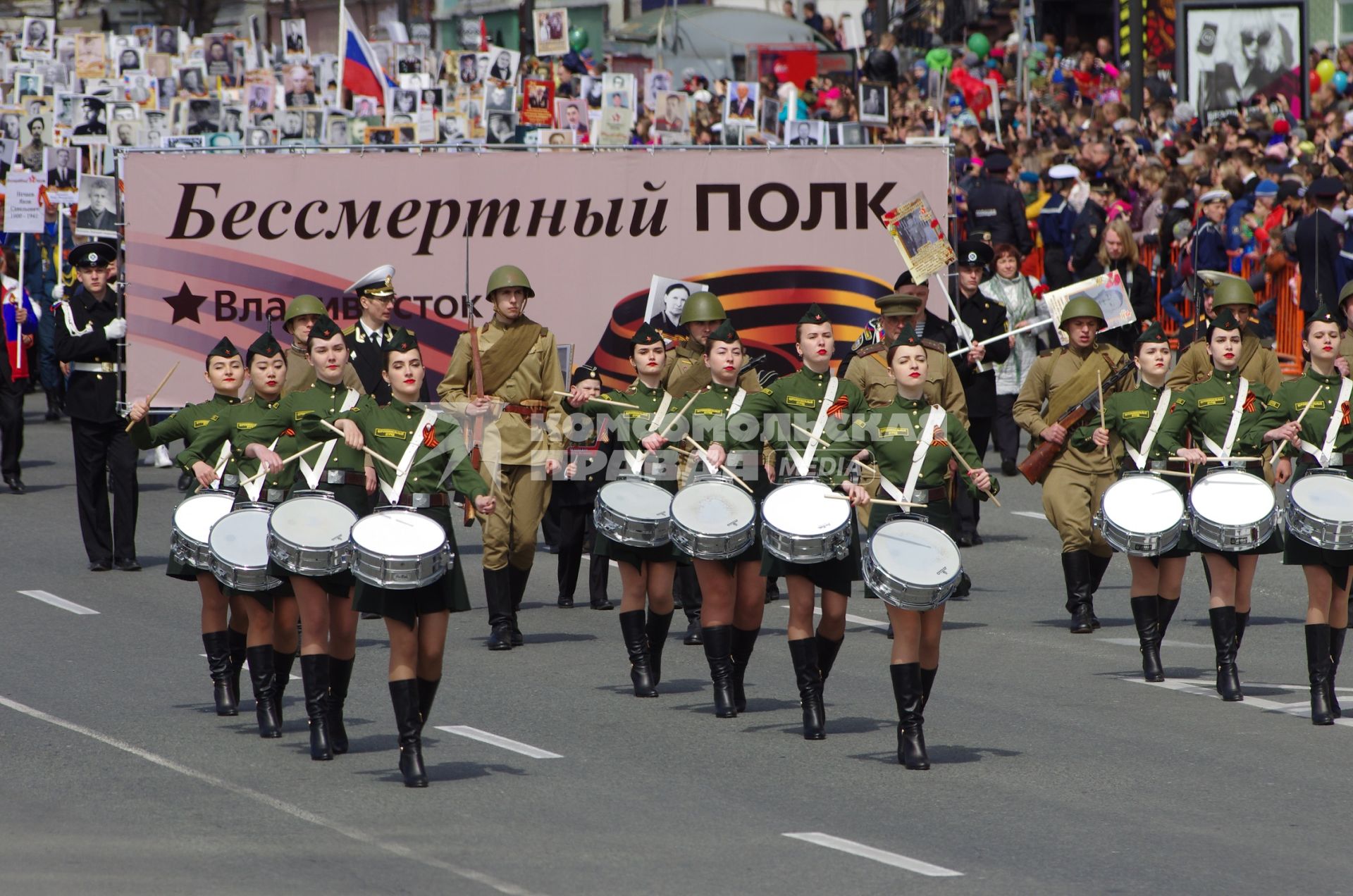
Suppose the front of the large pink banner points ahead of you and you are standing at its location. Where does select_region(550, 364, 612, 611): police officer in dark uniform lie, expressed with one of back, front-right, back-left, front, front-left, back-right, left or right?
front

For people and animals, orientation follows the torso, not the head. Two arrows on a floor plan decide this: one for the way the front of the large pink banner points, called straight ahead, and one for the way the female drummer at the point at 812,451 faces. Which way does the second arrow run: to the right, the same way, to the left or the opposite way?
the same way

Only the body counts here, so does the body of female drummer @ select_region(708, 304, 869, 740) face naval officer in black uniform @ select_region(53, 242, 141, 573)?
no

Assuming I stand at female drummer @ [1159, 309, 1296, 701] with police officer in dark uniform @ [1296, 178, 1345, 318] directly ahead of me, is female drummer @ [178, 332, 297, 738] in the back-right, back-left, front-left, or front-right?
back-left

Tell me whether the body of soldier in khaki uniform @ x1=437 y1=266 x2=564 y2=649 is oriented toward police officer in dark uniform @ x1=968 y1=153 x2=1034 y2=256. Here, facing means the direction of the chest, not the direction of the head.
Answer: no

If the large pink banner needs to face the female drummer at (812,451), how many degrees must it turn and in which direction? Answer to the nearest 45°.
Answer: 0° — it already faces them

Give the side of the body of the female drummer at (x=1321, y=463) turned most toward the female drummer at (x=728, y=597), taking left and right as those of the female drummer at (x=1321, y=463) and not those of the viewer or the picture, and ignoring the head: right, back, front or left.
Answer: right

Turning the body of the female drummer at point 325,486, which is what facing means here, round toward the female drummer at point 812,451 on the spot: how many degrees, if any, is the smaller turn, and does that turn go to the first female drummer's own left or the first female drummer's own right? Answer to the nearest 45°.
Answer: approximately 90° to the first female drummer's own left

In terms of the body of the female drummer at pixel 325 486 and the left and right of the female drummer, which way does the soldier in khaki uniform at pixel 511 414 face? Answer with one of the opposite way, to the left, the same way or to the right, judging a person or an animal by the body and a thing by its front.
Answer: the same way

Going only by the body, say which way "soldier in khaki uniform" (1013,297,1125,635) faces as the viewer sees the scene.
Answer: toward the camera

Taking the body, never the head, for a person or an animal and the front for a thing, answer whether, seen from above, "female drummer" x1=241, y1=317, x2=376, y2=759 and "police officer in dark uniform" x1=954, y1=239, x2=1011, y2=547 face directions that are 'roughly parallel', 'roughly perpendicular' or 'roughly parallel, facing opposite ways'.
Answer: roughly parallel

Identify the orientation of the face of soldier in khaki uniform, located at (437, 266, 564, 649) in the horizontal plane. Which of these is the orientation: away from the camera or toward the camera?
toward the camera

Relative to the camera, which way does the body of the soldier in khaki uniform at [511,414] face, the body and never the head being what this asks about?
toward the camera

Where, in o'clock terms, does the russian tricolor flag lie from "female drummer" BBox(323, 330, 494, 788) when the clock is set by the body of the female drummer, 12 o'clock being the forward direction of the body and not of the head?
The russian tricolor flag is roughly at 6 o'clock from the female drummer.

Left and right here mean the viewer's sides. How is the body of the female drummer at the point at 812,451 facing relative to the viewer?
facing the viewer

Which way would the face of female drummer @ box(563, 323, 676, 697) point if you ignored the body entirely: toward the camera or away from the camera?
toward the camera

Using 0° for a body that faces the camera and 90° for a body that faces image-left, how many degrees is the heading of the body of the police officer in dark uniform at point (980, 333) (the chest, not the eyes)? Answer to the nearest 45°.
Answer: approximately 0°

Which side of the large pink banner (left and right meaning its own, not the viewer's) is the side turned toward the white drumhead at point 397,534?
front

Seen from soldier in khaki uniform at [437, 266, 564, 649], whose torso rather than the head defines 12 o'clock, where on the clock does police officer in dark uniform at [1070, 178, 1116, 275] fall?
The police officer in dark uniform is roughly at 7 o'clock from the soldier in khaki uniform.
